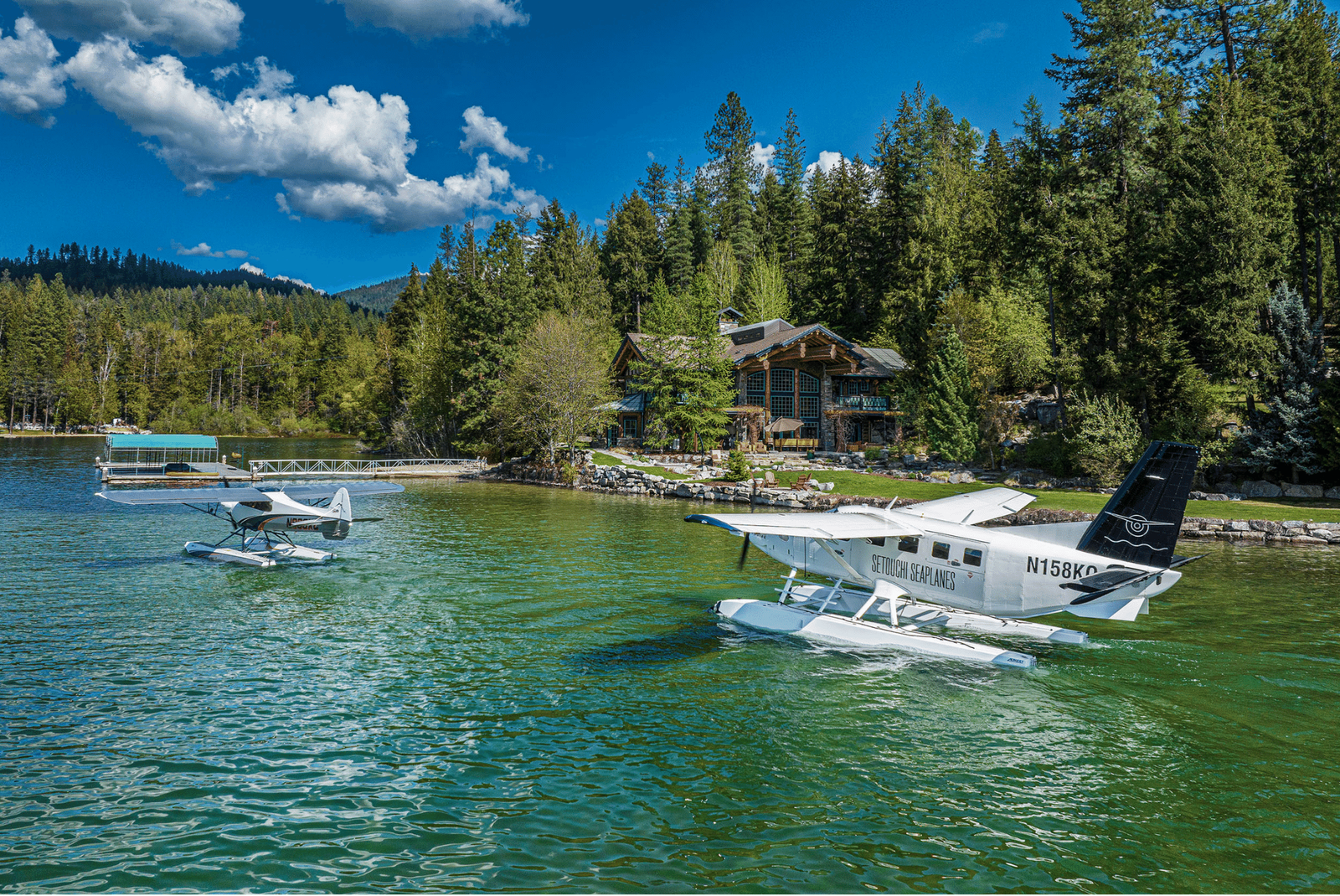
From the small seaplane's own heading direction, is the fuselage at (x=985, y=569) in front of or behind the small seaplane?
behind

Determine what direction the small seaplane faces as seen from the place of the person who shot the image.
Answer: facing away from the viewer and to the left of the viewer

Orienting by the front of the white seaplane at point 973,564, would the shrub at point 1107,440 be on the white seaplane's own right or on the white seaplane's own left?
on the white seaplane's own right

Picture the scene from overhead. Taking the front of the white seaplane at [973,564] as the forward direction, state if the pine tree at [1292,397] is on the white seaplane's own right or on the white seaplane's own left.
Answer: on the white seaplane's own right

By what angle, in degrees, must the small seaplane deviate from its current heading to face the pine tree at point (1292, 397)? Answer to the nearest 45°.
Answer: approximately 135° to its right

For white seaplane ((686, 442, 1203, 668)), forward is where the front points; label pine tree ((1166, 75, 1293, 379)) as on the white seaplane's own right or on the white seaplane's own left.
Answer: on the white seaplane's own right

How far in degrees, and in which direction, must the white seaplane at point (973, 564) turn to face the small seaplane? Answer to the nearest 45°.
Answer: approximately 45° to its left

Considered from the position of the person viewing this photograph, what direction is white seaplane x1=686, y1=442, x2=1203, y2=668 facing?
facing away from the viewer and to the left of the viewer
